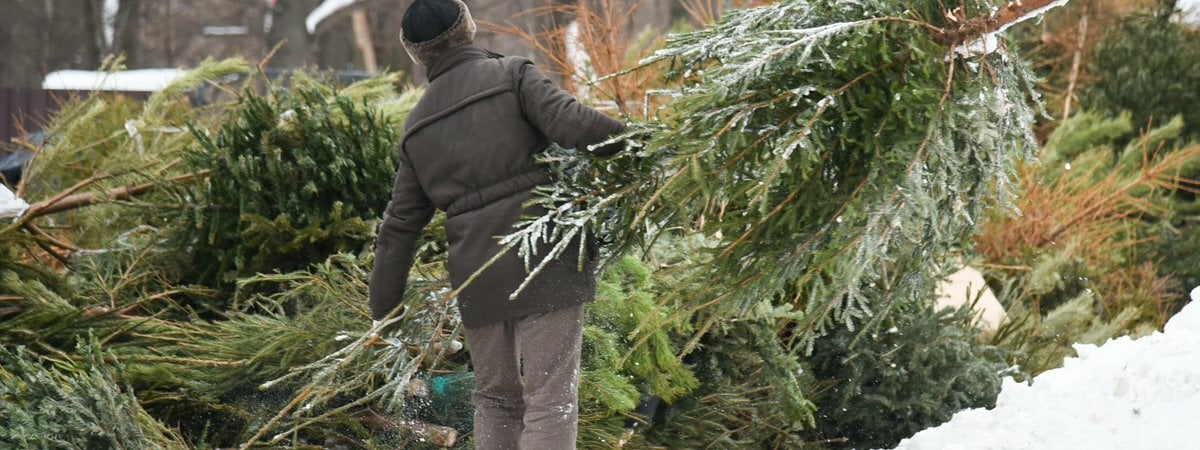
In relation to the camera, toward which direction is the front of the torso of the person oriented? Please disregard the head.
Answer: away from the camera
